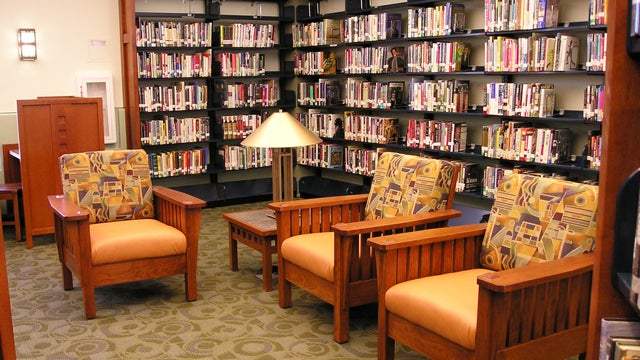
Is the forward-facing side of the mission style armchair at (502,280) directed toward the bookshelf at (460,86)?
no

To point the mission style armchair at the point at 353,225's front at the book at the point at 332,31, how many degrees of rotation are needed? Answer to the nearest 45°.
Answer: approximately 135° to its right

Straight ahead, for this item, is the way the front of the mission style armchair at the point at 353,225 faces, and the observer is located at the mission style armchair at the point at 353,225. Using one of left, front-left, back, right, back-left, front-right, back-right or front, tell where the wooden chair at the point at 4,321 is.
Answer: front

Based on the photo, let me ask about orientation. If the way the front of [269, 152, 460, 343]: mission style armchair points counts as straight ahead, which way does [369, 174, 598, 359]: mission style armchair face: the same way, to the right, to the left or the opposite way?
the same way

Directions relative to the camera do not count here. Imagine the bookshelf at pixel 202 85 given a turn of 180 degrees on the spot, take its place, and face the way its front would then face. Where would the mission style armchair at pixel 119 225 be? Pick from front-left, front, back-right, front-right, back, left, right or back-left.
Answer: back

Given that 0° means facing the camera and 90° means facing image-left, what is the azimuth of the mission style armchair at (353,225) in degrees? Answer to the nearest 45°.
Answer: approximately 45°

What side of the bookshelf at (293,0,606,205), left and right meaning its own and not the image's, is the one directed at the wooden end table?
front

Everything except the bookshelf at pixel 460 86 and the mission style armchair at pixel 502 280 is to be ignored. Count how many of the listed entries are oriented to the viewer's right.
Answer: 0

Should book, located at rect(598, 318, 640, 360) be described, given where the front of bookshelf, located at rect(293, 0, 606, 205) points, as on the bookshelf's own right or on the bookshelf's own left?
on the bookshelf's own left

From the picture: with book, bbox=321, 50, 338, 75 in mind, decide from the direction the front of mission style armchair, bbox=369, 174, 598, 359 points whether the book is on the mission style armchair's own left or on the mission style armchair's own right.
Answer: on the mission style armchair's own right

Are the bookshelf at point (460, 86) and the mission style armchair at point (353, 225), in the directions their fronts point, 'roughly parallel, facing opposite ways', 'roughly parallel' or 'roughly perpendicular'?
roughly parallel

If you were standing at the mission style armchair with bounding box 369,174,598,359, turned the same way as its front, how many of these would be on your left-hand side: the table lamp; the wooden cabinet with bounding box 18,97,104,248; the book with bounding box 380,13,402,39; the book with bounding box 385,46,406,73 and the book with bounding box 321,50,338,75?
0

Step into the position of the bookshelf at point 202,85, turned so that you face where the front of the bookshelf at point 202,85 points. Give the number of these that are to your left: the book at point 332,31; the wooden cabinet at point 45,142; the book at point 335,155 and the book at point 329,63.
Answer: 3

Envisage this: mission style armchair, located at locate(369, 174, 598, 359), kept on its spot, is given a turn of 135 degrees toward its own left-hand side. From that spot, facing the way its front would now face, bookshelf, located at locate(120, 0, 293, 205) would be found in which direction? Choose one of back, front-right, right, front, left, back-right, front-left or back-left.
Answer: back-left

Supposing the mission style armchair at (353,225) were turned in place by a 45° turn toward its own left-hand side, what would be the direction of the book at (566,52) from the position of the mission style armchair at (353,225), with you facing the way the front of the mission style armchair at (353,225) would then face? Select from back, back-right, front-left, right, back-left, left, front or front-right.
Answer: back-left

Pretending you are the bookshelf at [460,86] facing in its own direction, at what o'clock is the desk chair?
The desk chair is roughly at 1 o'clock from the bookshelf.

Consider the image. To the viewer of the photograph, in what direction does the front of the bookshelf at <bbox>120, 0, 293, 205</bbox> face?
facing the viewer

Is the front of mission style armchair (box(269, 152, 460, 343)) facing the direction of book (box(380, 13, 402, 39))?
no

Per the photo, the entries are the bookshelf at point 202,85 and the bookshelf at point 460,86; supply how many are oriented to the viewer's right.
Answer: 0

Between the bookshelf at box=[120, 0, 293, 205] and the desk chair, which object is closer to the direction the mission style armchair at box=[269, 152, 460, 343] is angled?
the desk chair

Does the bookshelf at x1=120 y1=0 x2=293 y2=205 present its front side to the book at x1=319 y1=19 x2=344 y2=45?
no

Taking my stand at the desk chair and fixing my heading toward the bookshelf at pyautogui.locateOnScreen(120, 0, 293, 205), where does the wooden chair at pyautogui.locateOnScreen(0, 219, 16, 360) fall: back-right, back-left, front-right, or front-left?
back-right

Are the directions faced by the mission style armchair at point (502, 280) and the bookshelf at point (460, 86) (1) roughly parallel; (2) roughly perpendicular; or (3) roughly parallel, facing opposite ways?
roughly parallel
